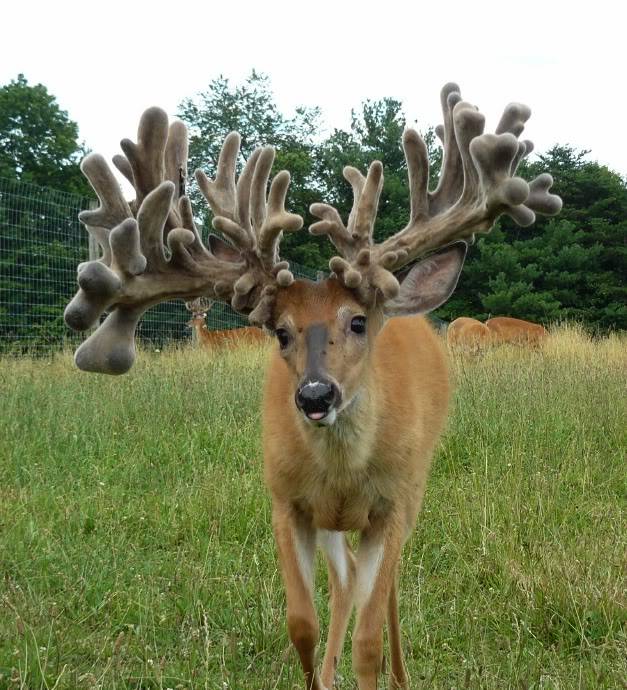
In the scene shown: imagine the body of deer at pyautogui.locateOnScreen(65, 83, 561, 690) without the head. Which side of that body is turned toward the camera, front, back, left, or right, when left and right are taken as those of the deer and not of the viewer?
front

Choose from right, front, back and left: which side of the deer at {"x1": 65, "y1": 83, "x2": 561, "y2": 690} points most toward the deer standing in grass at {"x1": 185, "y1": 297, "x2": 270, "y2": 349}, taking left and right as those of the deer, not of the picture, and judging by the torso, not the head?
back

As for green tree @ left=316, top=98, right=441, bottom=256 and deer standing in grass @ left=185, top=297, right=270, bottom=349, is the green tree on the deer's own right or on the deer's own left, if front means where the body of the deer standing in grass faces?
on the deer's own right

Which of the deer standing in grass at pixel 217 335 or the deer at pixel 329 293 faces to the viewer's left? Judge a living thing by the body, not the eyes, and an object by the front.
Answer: the deer standing in grass

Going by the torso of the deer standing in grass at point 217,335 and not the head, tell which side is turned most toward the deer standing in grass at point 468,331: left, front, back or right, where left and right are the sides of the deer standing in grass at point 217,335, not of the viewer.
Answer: back

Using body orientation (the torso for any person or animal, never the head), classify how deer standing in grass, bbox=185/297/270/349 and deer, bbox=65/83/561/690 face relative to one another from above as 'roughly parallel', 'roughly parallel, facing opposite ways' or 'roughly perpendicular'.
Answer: roughly perpendicular

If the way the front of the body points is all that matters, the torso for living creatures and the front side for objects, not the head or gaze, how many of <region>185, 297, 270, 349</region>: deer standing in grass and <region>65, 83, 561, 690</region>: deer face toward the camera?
1

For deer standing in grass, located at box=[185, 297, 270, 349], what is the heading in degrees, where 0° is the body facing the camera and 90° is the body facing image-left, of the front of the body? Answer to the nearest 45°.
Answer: approximately 90°

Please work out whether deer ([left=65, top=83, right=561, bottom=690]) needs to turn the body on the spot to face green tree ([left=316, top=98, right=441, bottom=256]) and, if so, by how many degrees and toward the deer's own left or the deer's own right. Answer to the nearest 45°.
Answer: approximately 180°

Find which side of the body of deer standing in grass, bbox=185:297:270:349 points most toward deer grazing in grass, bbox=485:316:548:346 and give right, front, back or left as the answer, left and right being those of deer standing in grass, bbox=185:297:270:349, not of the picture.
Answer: back
